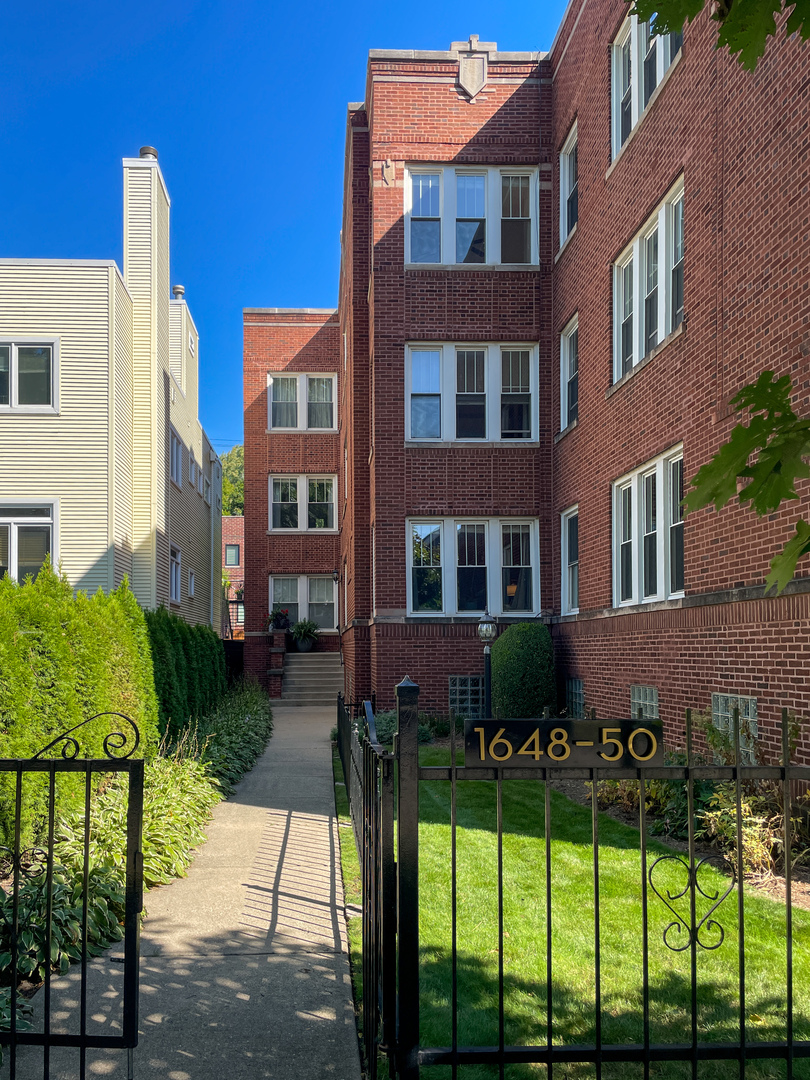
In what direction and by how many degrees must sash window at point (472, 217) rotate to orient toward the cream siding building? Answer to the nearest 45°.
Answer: approximately 90° to its right

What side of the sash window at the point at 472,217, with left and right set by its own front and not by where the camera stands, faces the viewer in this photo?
front

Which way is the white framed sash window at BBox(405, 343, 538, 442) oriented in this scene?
toward the camera

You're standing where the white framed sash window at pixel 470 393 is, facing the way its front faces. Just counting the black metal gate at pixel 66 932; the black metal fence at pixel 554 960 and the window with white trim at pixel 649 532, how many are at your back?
0

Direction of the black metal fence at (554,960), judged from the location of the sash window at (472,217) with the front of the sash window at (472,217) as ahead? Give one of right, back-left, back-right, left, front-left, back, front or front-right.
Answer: front

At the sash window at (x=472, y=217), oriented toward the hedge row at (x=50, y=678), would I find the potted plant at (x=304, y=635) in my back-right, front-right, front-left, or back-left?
back-right

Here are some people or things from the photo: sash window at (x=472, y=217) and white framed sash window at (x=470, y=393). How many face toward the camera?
2

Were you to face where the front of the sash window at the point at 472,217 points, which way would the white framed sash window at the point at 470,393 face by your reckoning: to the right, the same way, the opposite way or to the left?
the same way

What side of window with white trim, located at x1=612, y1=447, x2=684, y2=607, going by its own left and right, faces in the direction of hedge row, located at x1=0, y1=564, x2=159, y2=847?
front

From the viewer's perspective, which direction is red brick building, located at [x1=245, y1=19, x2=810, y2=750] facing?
toward the camera
